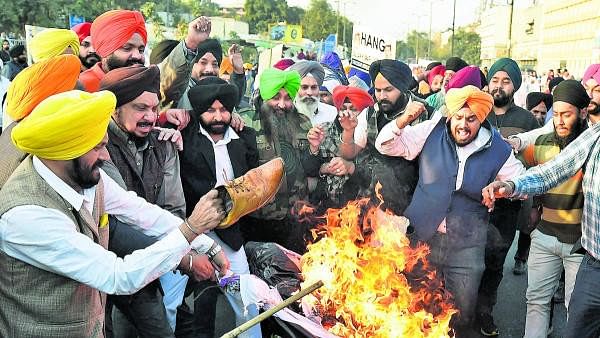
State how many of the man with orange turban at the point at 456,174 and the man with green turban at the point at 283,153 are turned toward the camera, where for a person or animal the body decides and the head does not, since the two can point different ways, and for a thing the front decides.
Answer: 2

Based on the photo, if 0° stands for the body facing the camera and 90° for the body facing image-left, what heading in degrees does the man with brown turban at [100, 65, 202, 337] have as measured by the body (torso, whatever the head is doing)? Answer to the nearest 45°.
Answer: approximately 315°

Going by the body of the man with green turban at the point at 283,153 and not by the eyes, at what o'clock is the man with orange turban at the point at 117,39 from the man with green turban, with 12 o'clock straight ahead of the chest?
The man with orange turban is roughly at 3 o'clock from the man with green turban.

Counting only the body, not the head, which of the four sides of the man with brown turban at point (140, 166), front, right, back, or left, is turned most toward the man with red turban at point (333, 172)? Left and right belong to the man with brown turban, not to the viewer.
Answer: left

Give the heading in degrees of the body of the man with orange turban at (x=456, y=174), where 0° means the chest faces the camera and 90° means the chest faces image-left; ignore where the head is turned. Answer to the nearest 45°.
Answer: approximately 0°

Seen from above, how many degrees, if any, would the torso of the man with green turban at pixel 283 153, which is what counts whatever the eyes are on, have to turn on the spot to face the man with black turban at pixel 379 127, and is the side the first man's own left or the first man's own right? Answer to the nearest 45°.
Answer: approximately 90° to the first man's own left

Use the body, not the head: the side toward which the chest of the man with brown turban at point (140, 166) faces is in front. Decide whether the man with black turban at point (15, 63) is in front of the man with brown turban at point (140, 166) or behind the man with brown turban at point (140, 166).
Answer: behind
